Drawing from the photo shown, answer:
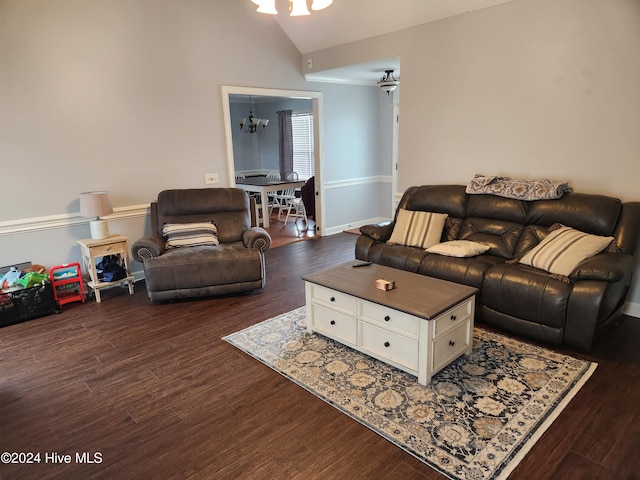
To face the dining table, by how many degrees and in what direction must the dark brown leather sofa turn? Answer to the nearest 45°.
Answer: approximately 90° to its right

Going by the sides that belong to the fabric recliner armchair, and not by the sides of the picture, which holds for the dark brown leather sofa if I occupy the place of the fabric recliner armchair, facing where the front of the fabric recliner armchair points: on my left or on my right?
on my left

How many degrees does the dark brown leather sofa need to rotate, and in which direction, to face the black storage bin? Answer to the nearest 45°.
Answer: approximately 45° to its right

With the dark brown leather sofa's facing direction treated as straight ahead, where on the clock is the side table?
The side table is roughly at 1 o'clock from the dark brown leather sofa.

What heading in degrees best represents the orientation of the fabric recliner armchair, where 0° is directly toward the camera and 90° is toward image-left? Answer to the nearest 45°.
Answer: approximately 0°

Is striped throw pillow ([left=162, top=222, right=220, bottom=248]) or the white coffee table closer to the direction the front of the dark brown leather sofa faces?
the white coffee table

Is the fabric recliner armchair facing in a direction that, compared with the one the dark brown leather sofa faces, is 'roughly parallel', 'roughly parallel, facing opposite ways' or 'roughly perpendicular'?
roughly perpendicular

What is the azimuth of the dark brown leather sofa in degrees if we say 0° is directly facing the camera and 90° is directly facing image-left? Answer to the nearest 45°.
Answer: approximately 45°
